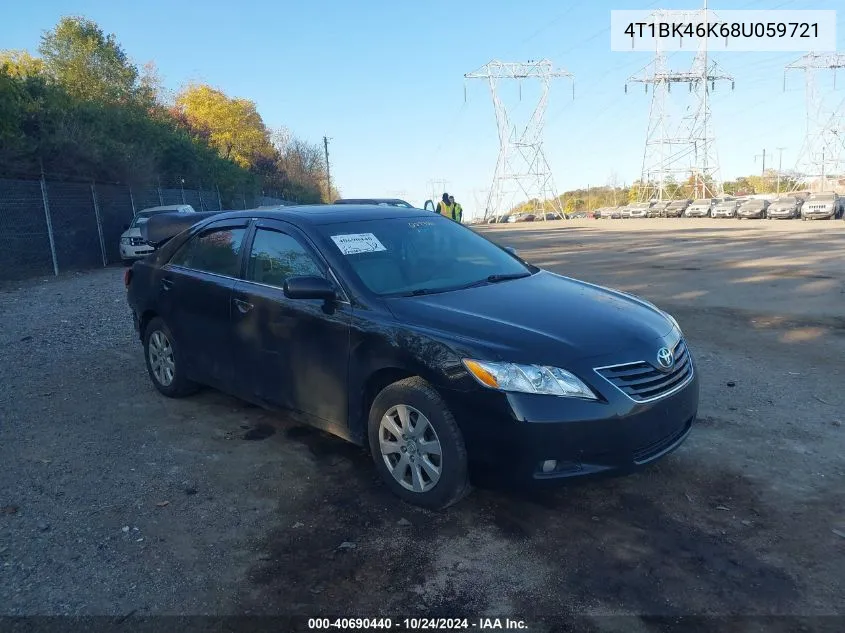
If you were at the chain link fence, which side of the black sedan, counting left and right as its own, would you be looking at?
back

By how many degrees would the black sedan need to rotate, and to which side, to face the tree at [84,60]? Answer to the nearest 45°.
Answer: approximately 180°

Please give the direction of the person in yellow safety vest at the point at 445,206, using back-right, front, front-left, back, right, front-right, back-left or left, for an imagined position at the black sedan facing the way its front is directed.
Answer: back-left

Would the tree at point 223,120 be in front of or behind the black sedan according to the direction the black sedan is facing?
behind

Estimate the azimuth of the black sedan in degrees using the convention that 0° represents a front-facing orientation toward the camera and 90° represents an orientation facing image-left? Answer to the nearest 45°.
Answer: approximately 315°
